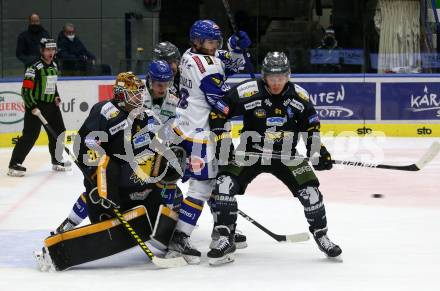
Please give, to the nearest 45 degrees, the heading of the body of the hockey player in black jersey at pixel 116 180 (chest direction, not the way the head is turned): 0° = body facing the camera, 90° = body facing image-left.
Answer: approximately 315°

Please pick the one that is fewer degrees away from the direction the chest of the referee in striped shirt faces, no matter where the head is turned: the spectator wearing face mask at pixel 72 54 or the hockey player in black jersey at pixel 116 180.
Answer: the hockey player in black jersey

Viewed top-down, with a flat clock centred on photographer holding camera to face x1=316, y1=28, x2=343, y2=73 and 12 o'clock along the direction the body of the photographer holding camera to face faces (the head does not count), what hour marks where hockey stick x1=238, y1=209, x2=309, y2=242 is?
The hockey stick is roughly at 12 o'clock from the photographer holding camera to face.

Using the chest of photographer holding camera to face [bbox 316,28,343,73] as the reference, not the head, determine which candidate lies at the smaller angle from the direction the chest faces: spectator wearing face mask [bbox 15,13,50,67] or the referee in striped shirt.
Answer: the referee in striped shirt

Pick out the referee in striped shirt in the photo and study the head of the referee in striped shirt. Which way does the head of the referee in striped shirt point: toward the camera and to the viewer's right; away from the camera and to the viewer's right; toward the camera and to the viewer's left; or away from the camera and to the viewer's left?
toward the camera and to the viewer's right

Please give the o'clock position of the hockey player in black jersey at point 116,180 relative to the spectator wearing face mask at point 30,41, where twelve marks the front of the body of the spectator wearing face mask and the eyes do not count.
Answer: The hockey player in black jersey is roughly at 12 o'clock from the spectator wearing face mask.

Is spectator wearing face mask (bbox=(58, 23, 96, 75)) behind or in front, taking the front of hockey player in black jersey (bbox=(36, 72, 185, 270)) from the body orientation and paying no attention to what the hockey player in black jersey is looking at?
behind

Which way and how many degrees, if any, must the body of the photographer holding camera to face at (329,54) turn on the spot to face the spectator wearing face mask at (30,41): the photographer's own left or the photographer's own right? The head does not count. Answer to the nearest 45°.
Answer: approximately 90° to the photographer's own right

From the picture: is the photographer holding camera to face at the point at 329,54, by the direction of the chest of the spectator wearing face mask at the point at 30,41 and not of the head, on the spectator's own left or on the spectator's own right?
on the spectator's own left
